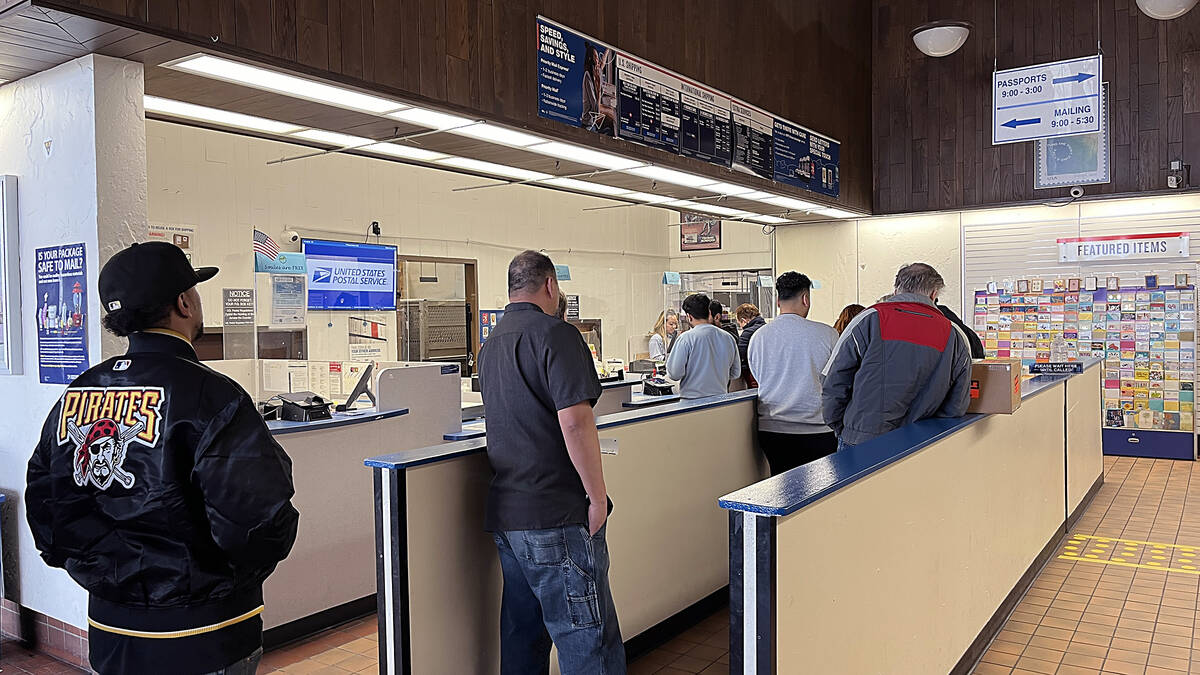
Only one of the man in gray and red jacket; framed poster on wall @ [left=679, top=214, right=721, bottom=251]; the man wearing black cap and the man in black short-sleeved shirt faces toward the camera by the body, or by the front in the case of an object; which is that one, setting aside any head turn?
the framed poster on wall

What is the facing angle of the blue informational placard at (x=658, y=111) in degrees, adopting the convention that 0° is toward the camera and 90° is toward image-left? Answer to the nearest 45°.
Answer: approximately 315°

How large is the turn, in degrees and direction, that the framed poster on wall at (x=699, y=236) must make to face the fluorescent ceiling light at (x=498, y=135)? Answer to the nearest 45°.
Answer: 0° — it already faces it

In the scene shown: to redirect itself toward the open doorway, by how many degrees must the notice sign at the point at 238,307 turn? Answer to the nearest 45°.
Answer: approximately 135° to its left

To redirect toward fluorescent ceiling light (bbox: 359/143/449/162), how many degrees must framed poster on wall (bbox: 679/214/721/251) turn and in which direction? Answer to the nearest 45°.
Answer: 0° — it already faces it

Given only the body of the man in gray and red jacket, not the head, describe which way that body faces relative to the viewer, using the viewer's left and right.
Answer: facing away from the viewer

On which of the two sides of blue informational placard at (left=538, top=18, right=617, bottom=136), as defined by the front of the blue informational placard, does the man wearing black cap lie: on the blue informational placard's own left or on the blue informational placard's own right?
on the blue informational placard's own right

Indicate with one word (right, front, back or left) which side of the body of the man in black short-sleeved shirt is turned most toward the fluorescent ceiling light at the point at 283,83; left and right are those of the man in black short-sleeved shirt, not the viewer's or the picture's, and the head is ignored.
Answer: left
